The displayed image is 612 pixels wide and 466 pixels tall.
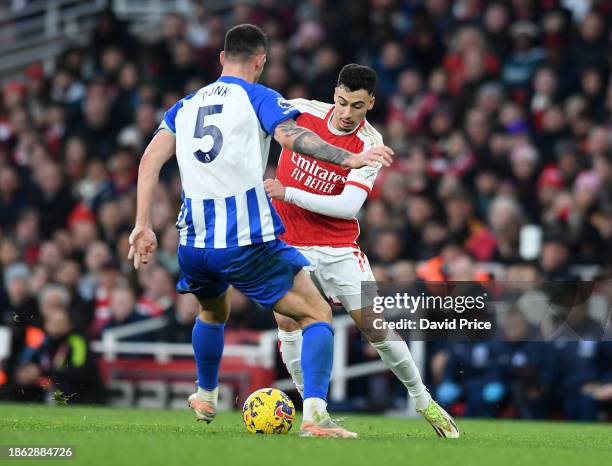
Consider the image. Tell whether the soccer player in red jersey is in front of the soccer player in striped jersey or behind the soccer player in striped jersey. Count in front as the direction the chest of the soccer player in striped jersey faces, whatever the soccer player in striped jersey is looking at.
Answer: in front

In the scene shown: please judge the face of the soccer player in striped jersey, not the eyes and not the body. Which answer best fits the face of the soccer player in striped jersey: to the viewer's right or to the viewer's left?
to the viewer's right

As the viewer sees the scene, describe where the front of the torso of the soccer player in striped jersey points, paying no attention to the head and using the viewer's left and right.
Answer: facing away from the viewer and to the right of the viewer

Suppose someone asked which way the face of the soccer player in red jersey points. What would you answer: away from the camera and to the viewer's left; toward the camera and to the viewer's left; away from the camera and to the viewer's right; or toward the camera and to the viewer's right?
toward the camera and to the viewer's left
